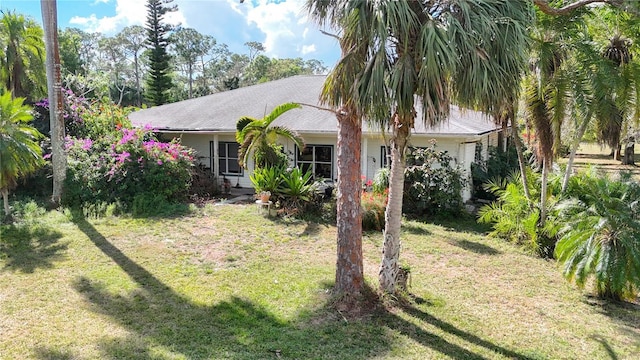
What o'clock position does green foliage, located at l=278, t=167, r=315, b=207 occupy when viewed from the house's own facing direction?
The green foliage is roughly at 12 o'clock from the house.

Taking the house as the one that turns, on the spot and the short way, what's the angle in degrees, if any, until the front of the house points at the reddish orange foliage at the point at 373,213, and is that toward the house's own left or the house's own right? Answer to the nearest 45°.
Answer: approximately 45° to the house's own left

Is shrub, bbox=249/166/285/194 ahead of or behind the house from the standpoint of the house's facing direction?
ahead

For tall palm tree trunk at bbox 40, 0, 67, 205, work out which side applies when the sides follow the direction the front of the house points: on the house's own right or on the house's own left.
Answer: on the house's own right

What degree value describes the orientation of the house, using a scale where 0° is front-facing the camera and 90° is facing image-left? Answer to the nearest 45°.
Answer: approximately 0°

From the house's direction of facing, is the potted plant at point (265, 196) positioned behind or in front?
in front

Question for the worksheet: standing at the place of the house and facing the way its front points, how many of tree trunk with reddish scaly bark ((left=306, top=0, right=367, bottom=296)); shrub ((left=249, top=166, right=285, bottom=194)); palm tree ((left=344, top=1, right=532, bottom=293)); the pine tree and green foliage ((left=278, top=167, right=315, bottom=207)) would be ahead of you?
4

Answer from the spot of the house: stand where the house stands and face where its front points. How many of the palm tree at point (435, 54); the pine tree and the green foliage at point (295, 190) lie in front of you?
2

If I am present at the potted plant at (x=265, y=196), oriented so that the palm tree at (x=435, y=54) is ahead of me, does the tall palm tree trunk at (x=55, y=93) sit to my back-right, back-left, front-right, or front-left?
back-right

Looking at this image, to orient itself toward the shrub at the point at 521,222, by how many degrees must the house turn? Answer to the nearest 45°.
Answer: approximately 45° to its left

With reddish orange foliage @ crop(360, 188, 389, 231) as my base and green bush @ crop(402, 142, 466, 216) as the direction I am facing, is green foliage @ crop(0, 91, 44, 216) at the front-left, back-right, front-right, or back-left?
back-left

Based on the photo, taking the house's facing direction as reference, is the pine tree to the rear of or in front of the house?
to the rear

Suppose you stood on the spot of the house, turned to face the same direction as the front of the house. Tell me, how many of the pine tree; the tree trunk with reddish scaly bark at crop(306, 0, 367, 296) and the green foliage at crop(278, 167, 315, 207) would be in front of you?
2

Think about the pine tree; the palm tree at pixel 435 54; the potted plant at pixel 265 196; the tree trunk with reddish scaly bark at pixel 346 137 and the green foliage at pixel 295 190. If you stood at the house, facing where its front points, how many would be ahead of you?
4

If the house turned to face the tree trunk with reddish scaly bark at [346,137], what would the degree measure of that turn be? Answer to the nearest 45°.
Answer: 0° — it already faces it
